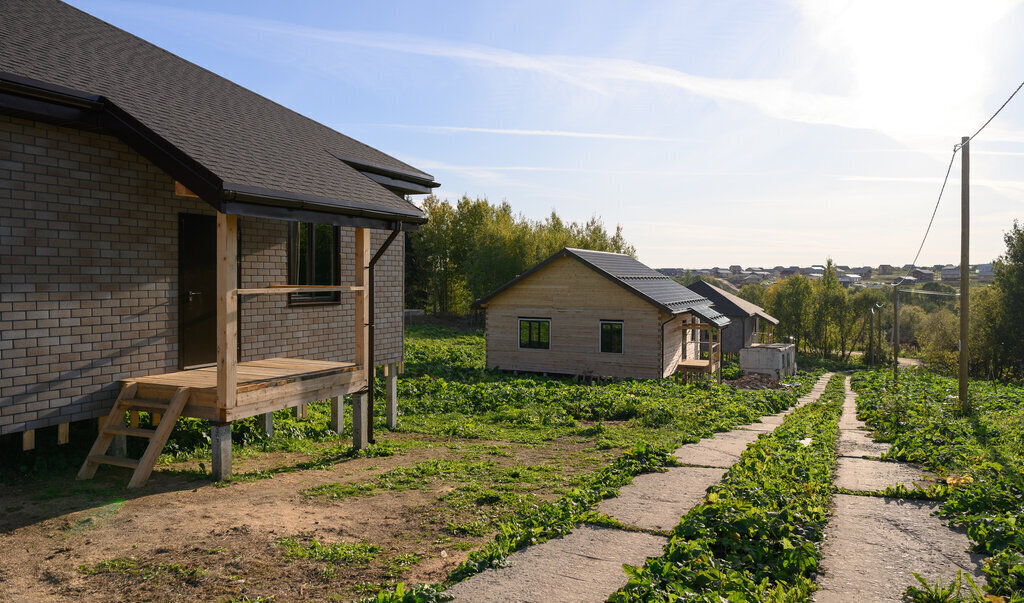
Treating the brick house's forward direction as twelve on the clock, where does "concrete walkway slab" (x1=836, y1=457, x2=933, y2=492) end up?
The concrete walkway slab is roughly at 11 o'clock from the brick house.

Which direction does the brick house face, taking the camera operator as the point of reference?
facing the viewer and to the right of the viewer

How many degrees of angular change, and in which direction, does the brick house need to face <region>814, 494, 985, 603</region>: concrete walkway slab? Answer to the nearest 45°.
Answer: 0° — it already faces it
